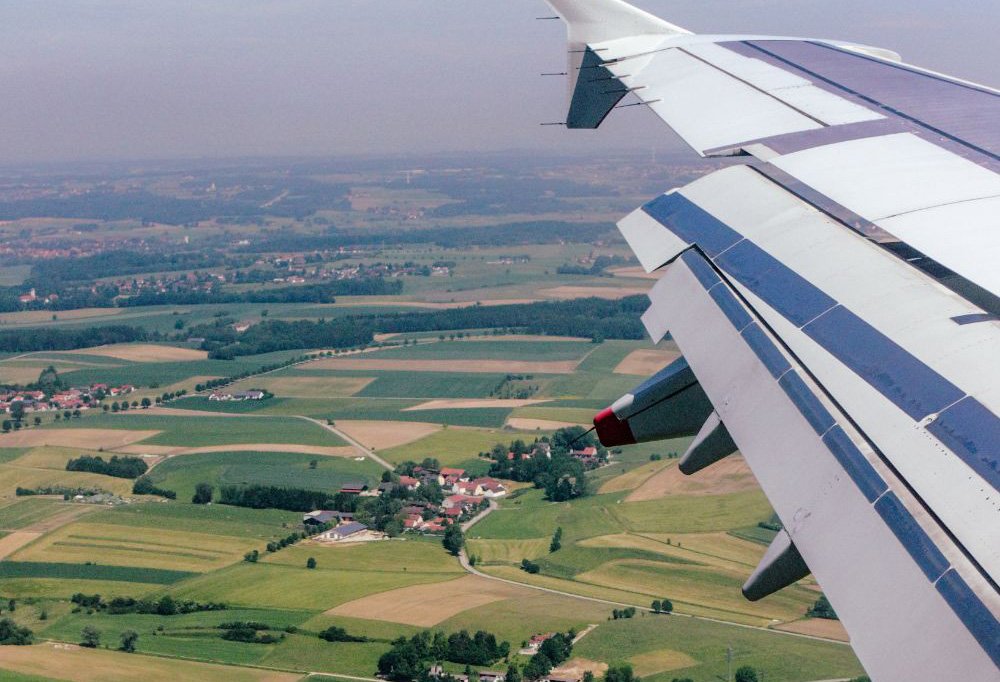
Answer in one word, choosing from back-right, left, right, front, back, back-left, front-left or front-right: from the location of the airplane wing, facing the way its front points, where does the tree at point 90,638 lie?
left

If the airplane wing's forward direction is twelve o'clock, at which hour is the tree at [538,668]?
The tree is roughly at 10 o'clock from the airplane wing.

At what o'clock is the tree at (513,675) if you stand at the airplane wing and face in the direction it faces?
The tree is roughly at 10 o'clock from the airplane wing.

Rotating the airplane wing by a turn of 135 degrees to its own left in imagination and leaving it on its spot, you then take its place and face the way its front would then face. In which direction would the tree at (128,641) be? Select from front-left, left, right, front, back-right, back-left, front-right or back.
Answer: front-right

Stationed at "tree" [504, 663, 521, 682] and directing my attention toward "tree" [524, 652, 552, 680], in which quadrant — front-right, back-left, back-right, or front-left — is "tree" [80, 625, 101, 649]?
back-left

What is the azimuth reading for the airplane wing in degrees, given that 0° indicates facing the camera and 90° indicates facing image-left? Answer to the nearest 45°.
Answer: approximately 225°
